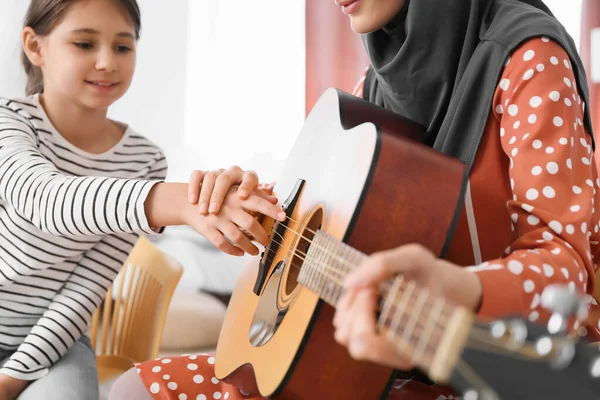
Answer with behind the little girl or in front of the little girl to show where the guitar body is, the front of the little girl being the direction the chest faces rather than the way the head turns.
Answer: in front

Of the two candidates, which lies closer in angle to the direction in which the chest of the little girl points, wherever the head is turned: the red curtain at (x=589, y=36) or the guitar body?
the guitar body

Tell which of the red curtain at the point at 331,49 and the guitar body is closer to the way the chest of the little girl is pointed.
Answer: the guitar body

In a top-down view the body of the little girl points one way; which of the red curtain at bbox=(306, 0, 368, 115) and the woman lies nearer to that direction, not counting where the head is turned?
the woman

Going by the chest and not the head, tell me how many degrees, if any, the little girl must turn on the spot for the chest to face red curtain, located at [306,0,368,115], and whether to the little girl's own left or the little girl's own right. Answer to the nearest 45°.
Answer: approximately 90° to the little girl's own left

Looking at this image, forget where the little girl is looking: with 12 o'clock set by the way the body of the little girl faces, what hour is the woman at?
The woman is roughly at 12 o'clock from the little girl.

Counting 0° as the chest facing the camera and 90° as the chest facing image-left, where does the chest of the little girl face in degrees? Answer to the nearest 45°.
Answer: approximately 315°

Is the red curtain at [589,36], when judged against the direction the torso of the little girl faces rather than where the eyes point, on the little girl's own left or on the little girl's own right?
on the little girl's own left

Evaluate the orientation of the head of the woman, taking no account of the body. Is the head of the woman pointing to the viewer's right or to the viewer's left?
to the viewer's left

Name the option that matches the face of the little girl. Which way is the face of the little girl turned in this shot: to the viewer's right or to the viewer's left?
to the viewer's right
